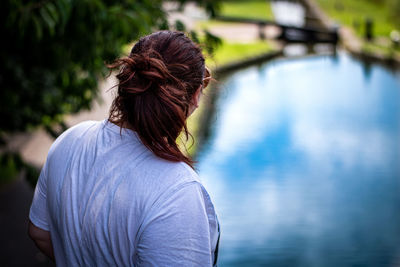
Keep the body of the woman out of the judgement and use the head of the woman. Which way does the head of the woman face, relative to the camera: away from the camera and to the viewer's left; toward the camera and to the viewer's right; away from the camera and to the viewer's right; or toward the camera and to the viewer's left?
away from the camera and to the viewer's right

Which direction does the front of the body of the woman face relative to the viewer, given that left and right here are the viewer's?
facing away from the viewer and to the right of the viewer
